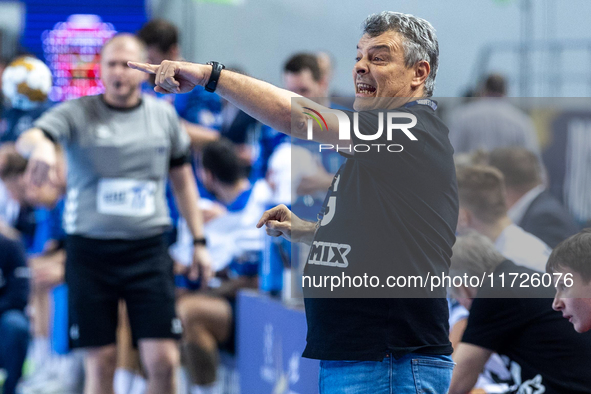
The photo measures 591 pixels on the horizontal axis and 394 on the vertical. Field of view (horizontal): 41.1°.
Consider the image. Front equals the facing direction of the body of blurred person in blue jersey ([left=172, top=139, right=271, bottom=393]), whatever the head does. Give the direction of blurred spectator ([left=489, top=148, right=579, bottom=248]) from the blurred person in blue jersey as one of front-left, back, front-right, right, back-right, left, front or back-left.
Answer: back-left

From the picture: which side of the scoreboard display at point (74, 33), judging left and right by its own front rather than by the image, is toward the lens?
front

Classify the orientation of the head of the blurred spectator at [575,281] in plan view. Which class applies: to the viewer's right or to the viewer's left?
to the viewer's left

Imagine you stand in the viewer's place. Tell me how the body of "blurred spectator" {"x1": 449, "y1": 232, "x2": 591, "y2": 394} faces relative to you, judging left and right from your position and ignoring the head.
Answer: facing to the left of the viewer

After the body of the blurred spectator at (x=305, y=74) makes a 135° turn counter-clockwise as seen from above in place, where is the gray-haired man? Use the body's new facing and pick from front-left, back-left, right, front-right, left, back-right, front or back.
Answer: right

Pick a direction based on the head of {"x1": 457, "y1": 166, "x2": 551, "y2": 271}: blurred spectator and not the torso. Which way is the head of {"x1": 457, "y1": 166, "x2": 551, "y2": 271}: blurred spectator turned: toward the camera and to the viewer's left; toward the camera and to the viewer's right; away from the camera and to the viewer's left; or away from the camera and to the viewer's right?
away from the camera and to the viewer's left

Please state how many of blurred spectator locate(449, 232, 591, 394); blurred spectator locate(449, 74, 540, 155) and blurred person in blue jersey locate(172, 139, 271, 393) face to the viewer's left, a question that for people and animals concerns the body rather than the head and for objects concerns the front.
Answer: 2

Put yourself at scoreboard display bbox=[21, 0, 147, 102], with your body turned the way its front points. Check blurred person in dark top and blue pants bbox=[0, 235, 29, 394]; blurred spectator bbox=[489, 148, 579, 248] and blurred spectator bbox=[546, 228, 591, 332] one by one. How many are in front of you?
3
